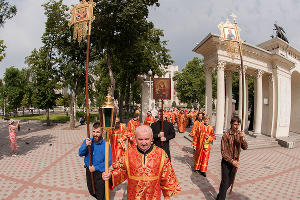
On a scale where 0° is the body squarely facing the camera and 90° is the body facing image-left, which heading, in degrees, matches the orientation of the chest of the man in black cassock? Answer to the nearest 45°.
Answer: approximately 0°

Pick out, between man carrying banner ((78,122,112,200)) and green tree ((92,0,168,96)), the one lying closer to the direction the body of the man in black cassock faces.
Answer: the man carrying banner

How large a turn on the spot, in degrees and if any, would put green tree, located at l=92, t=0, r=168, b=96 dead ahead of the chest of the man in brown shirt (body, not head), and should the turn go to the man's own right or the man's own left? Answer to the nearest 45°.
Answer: approximately 180°

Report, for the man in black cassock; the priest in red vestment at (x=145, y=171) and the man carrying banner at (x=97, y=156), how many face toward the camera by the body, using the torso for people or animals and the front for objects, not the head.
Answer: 3

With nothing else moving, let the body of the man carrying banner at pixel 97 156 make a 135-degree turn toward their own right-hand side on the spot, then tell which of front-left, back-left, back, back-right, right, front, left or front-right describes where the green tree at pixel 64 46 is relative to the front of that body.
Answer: front-right

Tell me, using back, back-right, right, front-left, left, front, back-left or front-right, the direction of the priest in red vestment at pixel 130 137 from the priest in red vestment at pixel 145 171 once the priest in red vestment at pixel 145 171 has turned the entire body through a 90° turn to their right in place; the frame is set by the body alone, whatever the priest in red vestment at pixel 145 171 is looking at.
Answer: right

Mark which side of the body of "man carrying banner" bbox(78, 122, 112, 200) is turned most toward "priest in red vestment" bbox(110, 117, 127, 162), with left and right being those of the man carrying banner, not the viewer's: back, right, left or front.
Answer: back

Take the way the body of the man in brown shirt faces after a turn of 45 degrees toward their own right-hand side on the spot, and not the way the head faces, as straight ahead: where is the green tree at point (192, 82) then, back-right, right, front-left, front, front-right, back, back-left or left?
back
